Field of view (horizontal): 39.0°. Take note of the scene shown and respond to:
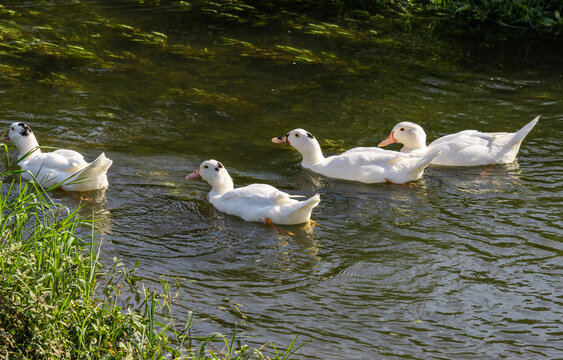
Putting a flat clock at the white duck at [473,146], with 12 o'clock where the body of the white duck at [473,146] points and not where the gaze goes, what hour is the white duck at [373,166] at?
the white duck at [373,166] is roughly at 11 o'clock from the white duck at [473,146].

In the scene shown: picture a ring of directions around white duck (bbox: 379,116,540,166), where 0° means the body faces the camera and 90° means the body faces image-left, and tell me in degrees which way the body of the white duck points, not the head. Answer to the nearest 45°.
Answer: approximately 90°

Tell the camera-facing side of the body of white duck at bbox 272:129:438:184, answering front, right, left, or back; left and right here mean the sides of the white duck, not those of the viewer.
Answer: left

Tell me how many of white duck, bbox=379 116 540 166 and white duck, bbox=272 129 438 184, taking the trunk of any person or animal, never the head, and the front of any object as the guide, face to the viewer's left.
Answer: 2

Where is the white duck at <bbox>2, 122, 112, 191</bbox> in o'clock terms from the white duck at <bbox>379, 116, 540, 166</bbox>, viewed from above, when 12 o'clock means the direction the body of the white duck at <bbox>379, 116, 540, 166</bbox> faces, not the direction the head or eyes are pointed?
the white duck at <bbox>2, 122, 112, 191</bbox> is roughly at 11 o'clock from the white duck at <bbox>379, 116, 540, 166</bbox>.

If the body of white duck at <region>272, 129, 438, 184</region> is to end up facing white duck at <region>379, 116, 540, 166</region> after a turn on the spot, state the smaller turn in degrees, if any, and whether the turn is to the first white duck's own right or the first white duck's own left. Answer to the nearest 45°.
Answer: approximately 135° to the first white duck's own right

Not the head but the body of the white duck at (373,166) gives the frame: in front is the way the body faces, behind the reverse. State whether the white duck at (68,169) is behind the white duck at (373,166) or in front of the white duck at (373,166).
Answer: in front
